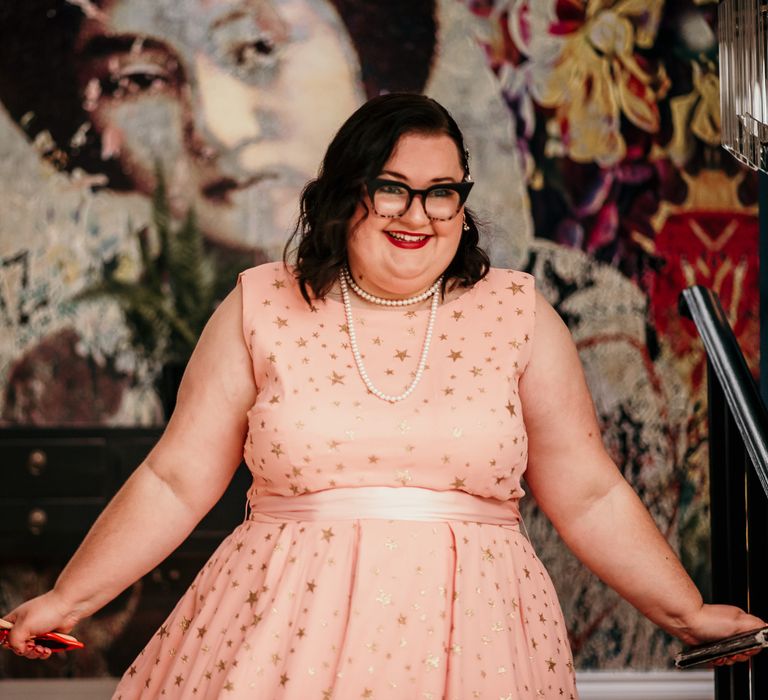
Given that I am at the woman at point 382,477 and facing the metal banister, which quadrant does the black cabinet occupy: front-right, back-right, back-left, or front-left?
back-left

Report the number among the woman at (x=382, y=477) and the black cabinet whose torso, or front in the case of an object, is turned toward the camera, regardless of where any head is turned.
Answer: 2

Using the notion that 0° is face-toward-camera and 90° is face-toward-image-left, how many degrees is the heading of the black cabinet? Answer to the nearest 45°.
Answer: approximately 0°

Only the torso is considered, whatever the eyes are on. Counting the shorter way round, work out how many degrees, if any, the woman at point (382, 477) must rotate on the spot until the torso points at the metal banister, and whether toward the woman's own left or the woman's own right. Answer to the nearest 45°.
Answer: approximately 90° to the woman's own left

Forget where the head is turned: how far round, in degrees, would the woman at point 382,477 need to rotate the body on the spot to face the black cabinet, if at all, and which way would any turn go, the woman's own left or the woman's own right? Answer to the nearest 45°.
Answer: approximately 135° to the woman's own right

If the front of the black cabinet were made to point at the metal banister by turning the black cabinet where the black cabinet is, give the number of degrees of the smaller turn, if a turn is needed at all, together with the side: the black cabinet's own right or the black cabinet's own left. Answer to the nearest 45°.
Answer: approximately 45° to the black cabinet's own left

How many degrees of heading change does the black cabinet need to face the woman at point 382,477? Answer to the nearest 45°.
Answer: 0° — it already faces them

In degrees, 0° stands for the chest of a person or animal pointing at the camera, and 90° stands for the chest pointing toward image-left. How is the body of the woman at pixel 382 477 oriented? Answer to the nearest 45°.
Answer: approximately 0°
